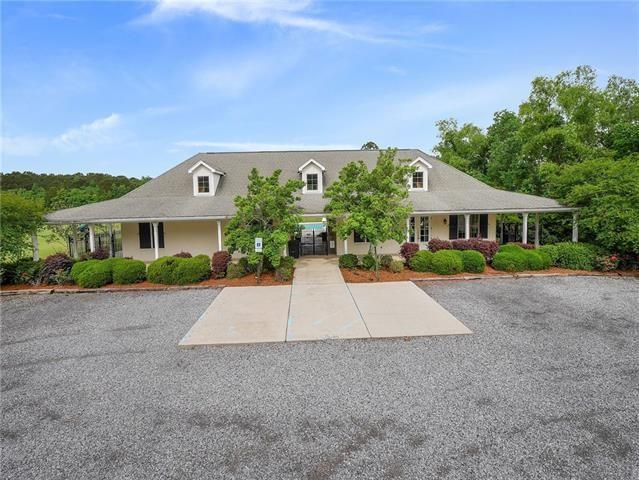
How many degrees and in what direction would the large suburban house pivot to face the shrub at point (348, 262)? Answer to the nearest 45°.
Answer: approximately 45° to its left

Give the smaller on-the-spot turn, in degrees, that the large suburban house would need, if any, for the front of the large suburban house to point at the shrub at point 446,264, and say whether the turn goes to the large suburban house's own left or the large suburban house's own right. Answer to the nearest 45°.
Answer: approximately 45° to the large suburban house's own left

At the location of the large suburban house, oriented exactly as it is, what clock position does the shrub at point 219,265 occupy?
The shrub is roughly at 1 o'clock from the large suburban house.

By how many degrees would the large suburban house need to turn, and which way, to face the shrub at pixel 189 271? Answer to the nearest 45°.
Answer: approximately 45° to its right

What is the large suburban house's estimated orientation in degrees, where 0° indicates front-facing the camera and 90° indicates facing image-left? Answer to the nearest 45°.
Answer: approximately 0°
